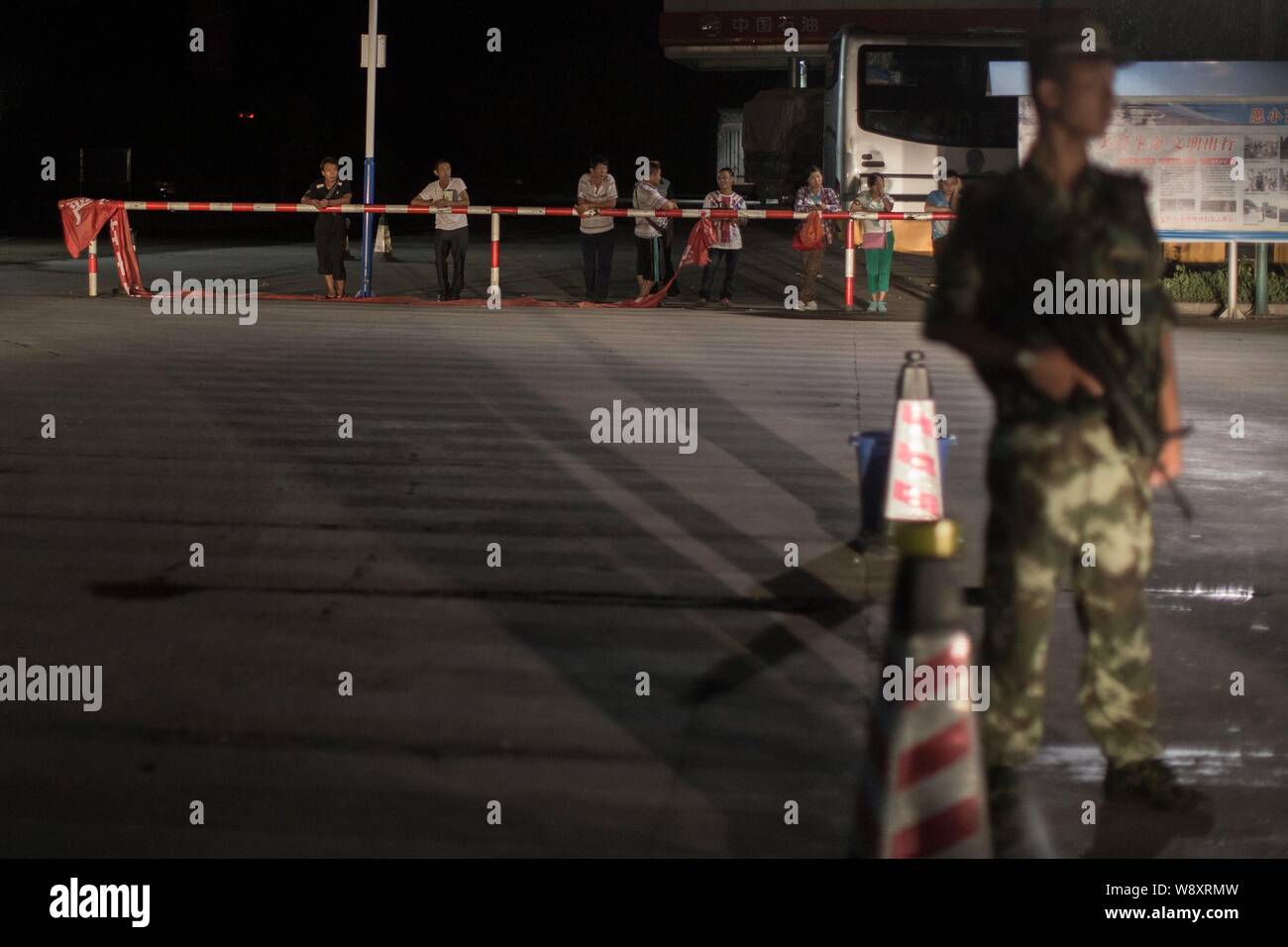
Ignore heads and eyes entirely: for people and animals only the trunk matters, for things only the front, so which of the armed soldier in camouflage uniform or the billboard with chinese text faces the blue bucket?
the billboard with chinese text

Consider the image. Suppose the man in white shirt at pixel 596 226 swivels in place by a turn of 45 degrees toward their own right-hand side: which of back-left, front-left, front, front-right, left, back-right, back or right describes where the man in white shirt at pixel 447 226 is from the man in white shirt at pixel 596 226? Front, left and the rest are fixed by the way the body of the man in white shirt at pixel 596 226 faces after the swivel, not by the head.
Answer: front-right

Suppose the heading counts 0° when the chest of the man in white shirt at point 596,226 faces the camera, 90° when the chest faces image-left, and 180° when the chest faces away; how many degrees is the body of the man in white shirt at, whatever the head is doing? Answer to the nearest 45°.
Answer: approximately 0°

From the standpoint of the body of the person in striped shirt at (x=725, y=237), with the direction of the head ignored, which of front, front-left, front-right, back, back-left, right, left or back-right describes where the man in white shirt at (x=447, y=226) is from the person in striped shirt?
right

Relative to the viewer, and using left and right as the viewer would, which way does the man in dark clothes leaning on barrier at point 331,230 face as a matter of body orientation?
facing the viewer

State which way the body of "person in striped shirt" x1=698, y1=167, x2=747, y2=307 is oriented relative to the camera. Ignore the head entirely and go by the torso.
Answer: toward the camera

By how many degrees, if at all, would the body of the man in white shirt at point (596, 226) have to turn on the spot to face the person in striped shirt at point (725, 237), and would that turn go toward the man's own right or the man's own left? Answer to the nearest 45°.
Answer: approximately 90° to the man's own left

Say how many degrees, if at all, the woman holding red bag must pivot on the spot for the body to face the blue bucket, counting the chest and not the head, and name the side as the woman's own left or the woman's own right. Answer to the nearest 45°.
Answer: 0° — they already face it

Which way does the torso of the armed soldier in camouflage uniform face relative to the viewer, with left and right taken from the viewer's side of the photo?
facing the viewer and to the right of the viewer

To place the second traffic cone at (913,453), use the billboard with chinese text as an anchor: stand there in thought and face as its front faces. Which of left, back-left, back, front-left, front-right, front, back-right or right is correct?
front

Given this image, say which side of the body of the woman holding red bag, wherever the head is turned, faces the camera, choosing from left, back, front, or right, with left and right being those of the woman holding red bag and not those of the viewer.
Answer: front

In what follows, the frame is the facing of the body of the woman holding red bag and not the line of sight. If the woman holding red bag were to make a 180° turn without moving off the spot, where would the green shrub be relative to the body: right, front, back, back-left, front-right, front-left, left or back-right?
right

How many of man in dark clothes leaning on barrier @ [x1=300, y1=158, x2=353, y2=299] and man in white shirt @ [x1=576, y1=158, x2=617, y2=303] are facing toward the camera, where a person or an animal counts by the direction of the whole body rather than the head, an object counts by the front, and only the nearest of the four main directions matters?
2
